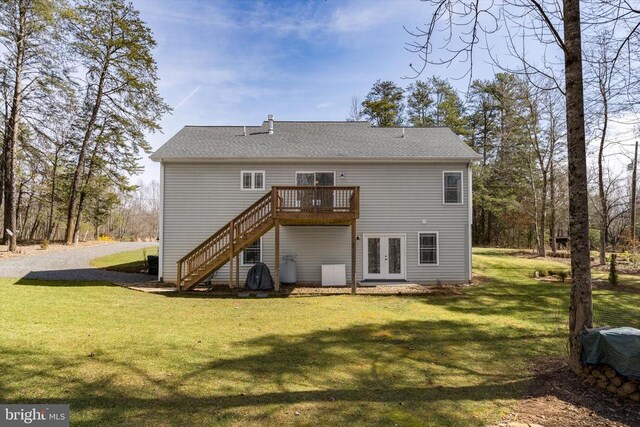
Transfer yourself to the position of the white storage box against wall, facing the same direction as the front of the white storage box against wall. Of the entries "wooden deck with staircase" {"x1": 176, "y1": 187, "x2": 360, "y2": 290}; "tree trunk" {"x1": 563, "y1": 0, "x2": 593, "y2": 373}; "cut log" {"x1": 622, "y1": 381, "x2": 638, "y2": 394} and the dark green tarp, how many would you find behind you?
0

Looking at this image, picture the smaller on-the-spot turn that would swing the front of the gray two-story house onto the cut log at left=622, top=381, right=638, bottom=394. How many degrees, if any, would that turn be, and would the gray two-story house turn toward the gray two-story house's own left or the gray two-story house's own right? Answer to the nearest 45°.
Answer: approximately 180°

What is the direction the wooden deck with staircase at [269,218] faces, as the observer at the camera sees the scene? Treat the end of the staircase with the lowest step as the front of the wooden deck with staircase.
facing to the left of the viewer

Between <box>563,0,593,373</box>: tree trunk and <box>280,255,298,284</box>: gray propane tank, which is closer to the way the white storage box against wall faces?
the tree trunk

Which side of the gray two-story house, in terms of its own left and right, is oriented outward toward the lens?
back

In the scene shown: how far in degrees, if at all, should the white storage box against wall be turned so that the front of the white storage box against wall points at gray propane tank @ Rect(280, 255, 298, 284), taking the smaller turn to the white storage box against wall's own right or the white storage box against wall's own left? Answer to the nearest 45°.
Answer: approximately 90° to the white storage box against wall's own right

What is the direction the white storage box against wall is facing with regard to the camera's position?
facing the viewer

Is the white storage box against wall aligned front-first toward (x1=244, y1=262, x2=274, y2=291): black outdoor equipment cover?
no
